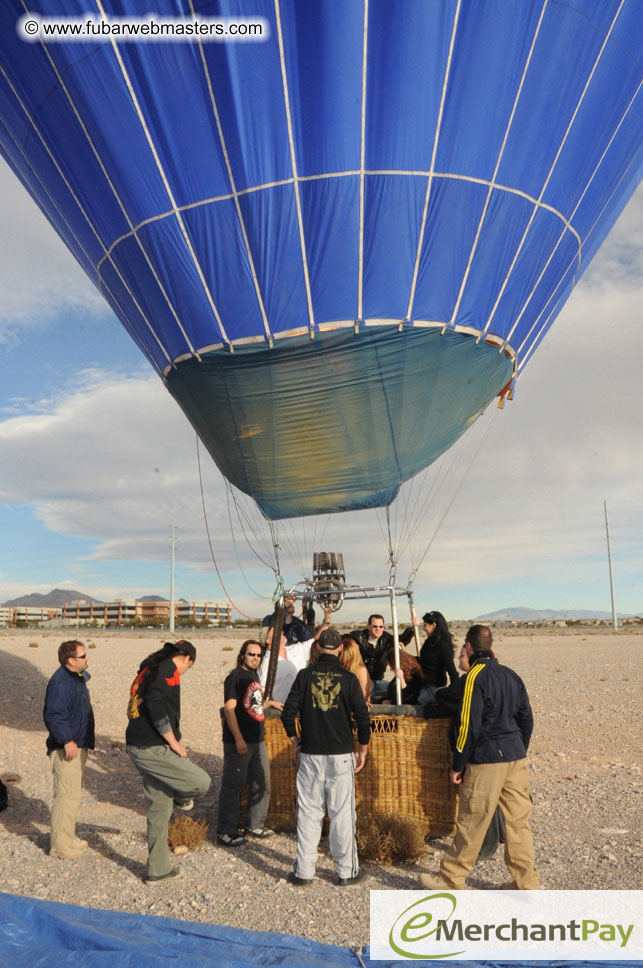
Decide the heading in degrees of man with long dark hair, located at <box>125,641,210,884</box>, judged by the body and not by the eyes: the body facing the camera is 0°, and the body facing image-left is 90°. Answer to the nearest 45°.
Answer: approximately 270°

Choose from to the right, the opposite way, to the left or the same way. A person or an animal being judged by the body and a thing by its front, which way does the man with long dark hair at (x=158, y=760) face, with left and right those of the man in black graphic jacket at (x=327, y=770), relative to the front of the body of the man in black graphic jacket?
to the right

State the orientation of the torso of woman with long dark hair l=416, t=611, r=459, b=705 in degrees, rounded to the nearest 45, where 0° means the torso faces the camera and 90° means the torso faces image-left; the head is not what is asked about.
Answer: approximately 90°

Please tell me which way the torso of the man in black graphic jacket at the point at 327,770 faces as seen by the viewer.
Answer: away from the camera

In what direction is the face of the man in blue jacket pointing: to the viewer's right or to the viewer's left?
to the viewer's right

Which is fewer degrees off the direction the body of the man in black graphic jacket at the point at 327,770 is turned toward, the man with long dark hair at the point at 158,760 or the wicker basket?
the wicker basket

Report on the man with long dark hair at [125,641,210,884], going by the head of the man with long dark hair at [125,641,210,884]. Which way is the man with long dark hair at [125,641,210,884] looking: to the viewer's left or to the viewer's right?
to the viewer's right
